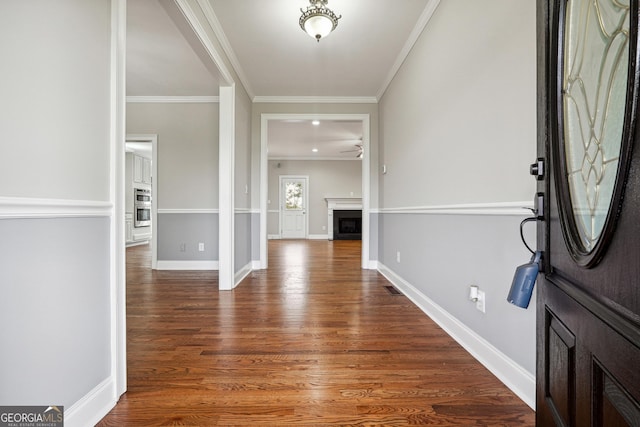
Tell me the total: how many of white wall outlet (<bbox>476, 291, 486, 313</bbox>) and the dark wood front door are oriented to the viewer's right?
0

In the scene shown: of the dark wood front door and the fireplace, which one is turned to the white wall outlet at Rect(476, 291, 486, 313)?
the fireplace

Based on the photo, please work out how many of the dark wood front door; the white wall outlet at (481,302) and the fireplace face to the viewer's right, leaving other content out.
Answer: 0

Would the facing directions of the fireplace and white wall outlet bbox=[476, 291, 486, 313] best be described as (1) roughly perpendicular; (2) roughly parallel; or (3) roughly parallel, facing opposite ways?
roughly perpendicular

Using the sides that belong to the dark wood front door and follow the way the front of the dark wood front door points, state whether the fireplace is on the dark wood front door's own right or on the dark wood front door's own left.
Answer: on the dark wood front door's own right

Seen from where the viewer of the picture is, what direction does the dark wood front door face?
facing the viewer and to the left of the viewer

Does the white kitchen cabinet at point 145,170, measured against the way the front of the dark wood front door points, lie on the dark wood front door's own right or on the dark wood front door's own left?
on the dark wood front door's own right

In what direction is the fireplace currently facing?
toward the camera

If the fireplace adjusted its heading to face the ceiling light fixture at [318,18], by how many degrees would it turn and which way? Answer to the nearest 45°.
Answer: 0° — it already faces it

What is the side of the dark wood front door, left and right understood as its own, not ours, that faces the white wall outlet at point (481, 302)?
right

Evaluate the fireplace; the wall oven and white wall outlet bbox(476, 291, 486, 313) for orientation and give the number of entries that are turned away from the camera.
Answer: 0

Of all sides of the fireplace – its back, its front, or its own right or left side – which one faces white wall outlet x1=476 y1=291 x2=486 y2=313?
front

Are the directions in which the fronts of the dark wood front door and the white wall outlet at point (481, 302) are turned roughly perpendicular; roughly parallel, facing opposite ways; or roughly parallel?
roughly parallel
